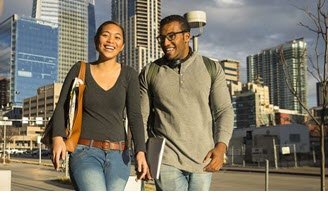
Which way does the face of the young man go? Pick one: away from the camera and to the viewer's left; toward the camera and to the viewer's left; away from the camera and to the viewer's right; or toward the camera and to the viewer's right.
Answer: toward the camera and to the viewer's left

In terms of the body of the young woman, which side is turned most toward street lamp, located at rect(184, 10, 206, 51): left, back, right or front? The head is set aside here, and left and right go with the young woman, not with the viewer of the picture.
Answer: back

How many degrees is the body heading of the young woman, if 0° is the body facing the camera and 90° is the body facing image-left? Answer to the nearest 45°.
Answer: approximately 0°

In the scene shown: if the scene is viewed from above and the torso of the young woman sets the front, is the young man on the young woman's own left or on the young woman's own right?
on the young woman's own left

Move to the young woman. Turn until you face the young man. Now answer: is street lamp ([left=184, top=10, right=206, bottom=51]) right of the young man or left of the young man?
left
